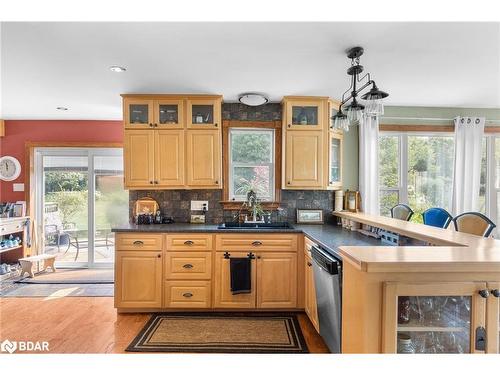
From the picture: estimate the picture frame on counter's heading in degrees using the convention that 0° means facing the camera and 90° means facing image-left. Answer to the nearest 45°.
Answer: approximately 0°

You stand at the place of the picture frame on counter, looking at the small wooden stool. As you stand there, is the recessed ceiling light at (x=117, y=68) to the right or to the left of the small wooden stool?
left

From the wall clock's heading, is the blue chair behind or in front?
in front

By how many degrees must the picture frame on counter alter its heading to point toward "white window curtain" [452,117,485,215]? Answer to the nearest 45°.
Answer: approximately 90° to its left

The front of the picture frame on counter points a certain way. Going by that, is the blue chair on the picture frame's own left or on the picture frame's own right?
on the picture frame's own left

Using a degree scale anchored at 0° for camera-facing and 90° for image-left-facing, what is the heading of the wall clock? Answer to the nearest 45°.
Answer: approximately 0°

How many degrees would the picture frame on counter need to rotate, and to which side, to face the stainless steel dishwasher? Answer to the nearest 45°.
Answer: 0° — it already faces it

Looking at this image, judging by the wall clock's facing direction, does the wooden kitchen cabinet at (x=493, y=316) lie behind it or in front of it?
in front

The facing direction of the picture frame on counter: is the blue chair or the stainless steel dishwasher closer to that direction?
the stainless steel dishwasher

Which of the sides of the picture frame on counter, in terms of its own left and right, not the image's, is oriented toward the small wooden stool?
right

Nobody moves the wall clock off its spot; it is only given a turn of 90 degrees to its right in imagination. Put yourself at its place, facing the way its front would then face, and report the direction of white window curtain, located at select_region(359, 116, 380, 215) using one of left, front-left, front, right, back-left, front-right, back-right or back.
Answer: back-left

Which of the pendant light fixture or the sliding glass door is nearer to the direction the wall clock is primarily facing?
the pendant light fixture
